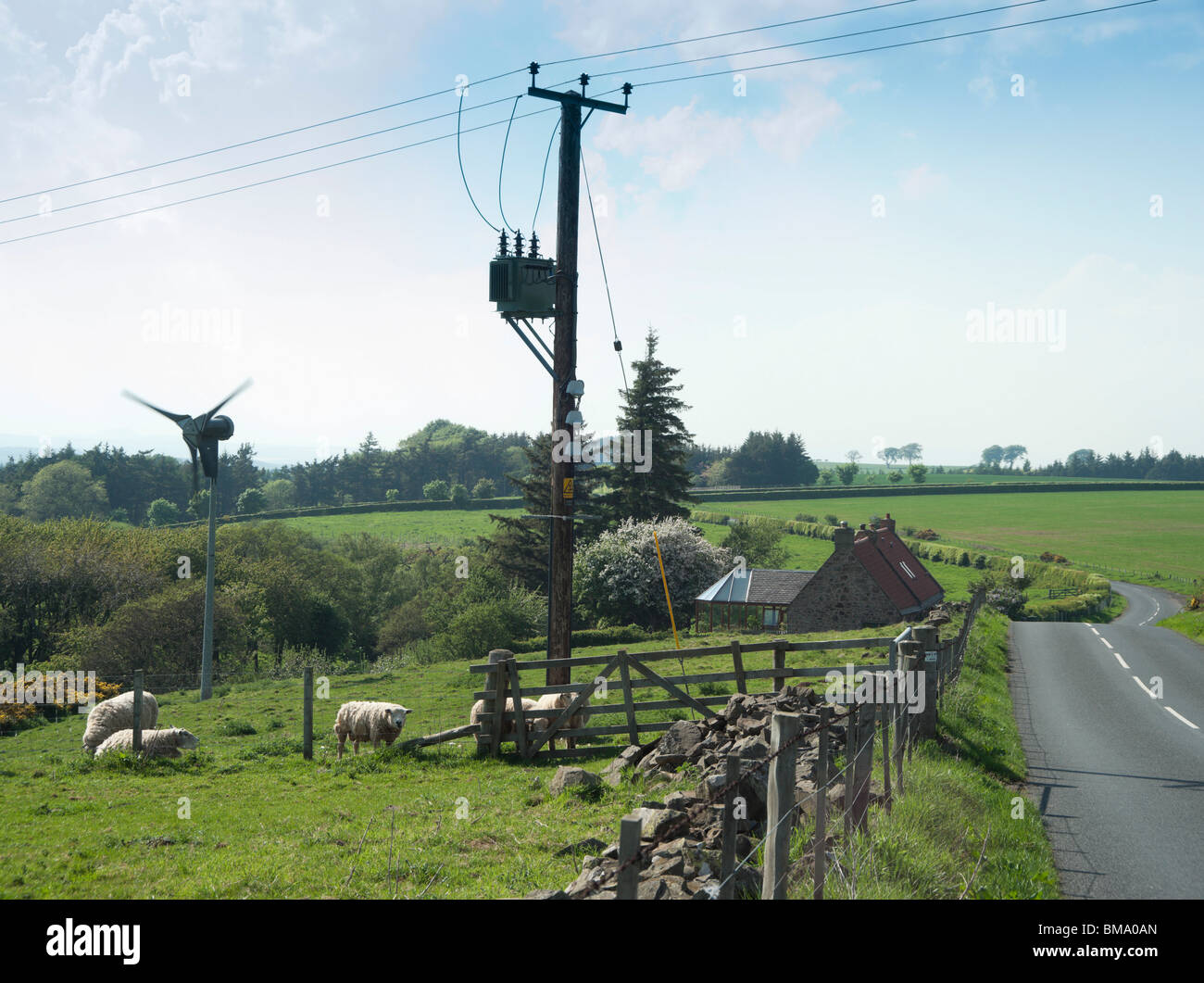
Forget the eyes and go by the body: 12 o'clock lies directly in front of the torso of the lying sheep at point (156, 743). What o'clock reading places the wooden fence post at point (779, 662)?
The wooden fence post is roughly at 1 o'clock from the lying sheep.

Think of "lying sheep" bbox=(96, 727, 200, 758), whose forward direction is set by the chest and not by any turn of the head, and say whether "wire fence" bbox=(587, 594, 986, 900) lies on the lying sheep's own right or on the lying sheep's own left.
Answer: on the lying sheep's own right

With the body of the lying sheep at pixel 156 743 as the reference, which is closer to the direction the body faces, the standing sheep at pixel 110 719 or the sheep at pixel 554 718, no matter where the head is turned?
the sheep

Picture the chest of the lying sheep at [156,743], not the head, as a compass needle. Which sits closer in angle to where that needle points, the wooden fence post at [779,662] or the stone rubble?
the wooden fence post

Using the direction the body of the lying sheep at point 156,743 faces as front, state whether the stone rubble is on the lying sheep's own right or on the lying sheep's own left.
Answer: on the lying sheep's own right

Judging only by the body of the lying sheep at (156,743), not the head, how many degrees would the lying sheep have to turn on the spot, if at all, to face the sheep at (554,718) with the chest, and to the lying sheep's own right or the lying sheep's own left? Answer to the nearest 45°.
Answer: approximately 45° to the lying sheep's own right

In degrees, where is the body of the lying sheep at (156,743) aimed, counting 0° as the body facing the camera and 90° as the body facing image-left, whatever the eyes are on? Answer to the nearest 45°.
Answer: approximately 270°

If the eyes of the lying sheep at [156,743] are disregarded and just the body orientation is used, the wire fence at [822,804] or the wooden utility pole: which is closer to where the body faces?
the wooden utility pole

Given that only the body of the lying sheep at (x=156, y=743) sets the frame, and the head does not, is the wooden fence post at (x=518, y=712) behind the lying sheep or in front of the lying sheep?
in front

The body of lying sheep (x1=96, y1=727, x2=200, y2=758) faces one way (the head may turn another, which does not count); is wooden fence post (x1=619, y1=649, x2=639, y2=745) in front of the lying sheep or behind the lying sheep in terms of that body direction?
in front
